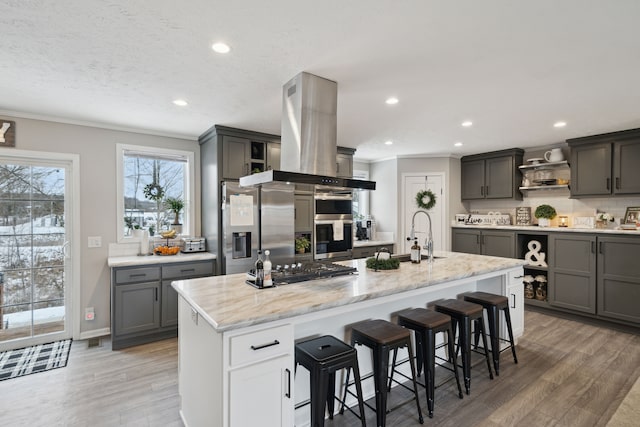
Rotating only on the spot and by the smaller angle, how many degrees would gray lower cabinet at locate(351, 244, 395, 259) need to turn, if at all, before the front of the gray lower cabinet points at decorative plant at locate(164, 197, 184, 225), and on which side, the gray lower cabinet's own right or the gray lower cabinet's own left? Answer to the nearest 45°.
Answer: approximately 90° to the gray lower cabinet's own right

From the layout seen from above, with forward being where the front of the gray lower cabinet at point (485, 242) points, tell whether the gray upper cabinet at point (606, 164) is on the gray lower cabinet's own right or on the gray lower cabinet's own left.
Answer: on the gray lower cabinet's own left

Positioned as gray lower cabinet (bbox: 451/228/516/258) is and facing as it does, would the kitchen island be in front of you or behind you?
in front

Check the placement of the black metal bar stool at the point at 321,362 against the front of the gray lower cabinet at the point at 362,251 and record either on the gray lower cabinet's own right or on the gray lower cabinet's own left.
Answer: on the gray lower cabinet's own right

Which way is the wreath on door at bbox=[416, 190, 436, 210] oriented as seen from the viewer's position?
toward the camera

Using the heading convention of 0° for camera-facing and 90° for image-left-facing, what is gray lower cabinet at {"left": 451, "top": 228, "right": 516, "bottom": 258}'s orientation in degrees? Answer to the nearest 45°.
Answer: approximately 45°

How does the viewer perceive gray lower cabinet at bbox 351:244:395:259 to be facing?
facing the viewer and to the right of the viewer

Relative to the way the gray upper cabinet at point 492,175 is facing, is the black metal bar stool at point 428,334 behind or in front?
in front

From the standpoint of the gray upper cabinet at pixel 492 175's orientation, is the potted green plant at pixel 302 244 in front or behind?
in front

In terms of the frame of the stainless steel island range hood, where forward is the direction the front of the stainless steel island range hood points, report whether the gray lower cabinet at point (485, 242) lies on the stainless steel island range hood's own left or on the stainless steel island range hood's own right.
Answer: on the stainless steel island range hood's own left
